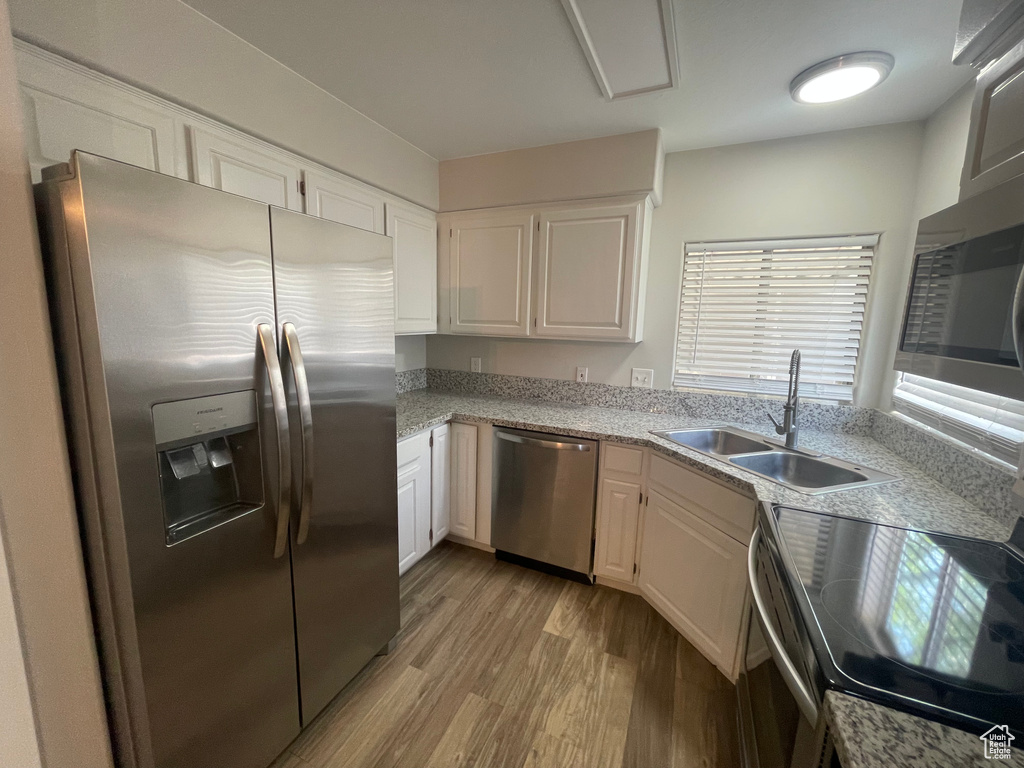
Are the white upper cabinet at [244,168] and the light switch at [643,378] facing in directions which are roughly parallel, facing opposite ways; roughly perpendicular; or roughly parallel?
roughly perpendicular

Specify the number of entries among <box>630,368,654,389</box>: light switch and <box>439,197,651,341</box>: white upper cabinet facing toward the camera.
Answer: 2

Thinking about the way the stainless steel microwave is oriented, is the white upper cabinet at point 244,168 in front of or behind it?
in front

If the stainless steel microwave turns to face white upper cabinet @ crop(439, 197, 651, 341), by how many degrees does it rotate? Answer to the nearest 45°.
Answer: approximately 45° to its right

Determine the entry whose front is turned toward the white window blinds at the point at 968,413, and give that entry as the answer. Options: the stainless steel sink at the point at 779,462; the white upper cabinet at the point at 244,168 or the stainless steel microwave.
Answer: the white upper cabinet

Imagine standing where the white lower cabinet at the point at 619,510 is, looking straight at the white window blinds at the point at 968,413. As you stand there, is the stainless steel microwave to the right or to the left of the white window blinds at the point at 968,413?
right

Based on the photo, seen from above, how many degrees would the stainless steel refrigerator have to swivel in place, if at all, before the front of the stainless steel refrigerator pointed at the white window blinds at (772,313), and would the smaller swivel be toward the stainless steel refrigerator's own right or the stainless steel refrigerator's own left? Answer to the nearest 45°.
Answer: approximately 45° to the stainless steel refrigerator's own left

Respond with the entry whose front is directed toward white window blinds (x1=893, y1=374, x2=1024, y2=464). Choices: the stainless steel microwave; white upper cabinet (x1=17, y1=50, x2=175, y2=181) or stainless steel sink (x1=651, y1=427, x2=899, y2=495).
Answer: the white upper cabinet

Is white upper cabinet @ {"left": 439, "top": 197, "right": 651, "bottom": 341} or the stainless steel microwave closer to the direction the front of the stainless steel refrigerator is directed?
the stainless steel microwave

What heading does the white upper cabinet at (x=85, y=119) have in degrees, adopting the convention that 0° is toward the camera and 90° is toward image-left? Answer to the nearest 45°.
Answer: approximately 315°

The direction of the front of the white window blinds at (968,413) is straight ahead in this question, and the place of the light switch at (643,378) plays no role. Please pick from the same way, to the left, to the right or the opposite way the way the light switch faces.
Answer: to the left

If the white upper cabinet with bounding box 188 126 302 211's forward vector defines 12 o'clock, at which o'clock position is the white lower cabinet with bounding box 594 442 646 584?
The white lower cabinet is roughly at 11 o'clock from the white upper cabinet.

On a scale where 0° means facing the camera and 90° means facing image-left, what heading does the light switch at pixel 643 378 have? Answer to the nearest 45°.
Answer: approximately 0°

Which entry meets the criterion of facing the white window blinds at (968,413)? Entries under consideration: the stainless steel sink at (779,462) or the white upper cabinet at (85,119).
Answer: the white upper cabinet
